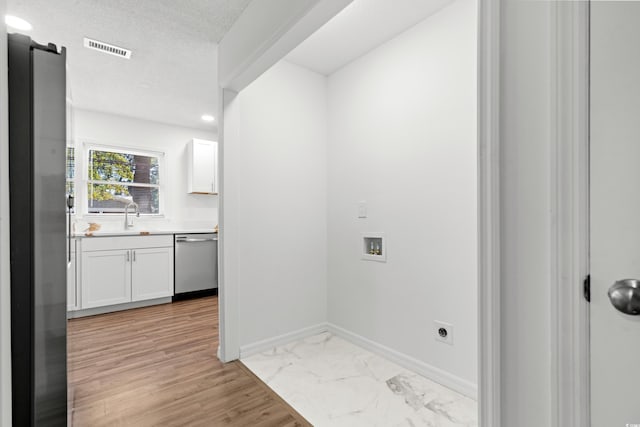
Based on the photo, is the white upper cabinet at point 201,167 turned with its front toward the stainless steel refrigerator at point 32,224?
yes

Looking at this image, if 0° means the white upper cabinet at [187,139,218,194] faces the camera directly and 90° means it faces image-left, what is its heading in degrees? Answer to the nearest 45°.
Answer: approximately 0°

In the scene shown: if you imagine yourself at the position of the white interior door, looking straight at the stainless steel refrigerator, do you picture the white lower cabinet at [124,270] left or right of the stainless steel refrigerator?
right

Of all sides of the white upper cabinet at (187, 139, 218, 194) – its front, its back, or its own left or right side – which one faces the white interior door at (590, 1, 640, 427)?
front
